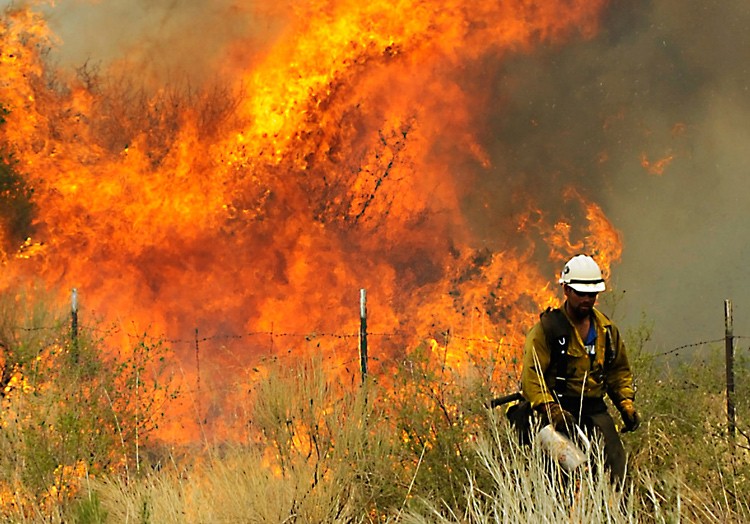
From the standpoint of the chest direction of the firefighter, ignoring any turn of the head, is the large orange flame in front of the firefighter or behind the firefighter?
behind

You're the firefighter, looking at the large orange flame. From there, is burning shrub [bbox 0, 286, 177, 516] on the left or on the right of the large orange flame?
left
